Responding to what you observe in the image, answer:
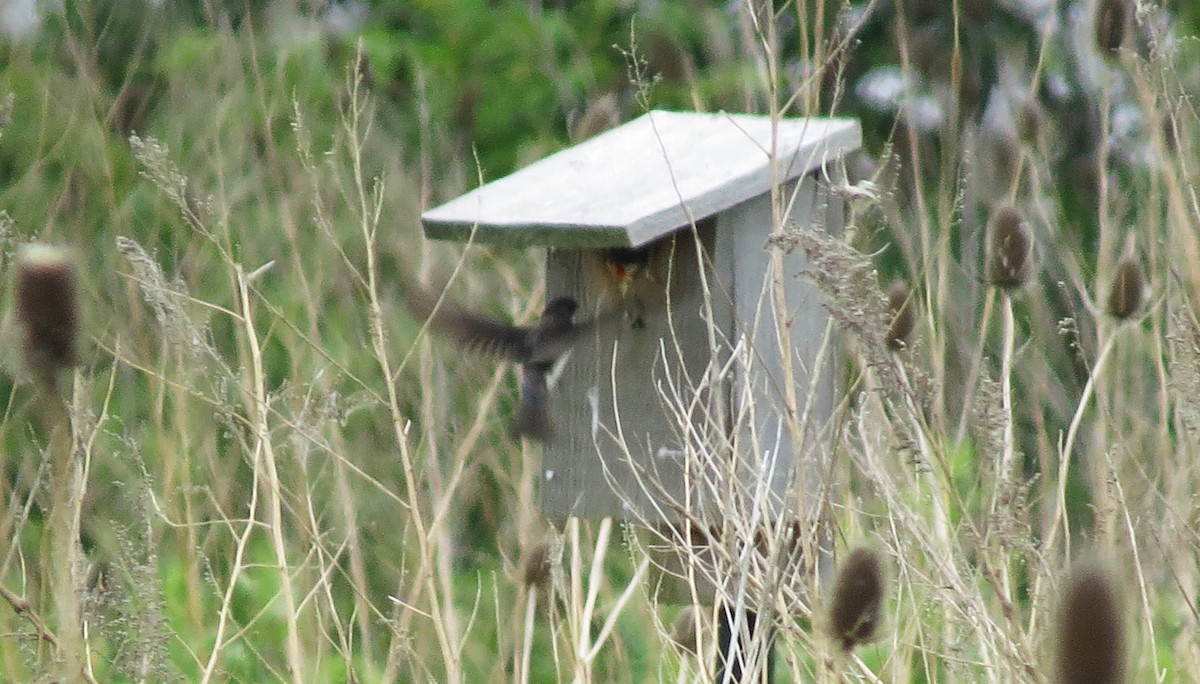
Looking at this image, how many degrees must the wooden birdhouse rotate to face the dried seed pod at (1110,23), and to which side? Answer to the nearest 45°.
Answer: approximately 135° to its left

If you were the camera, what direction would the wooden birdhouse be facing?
facing the viewer and to the left of the viewer

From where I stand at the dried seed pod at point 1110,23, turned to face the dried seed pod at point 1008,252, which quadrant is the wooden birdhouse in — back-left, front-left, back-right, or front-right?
front-right

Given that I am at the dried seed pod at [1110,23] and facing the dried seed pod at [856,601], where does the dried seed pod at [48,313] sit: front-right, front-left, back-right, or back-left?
front-right

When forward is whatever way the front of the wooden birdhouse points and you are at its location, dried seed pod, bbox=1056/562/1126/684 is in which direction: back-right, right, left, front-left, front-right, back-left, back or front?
front-left

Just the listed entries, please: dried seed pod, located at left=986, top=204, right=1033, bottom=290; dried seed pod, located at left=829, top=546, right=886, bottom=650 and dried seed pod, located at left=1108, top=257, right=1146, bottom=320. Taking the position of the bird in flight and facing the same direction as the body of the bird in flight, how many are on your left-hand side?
0

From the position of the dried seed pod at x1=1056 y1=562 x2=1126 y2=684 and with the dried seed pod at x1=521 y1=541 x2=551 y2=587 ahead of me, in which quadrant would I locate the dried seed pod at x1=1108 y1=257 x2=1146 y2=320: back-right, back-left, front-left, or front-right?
front-right

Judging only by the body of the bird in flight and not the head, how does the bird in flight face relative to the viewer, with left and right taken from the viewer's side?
facing away from the viewer and to the right of the viewer

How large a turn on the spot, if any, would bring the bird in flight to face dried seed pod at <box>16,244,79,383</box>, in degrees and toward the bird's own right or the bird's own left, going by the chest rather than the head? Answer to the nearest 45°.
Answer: approximately 180°

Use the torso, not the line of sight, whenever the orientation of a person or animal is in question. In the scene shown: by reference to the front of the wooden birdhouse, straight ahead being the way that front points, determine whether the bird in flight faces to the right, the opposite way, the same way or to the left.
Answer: the opposite way

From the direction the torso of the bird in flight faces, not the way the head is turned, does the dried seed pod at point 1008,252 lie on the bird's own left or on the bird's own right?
on the bird's own right

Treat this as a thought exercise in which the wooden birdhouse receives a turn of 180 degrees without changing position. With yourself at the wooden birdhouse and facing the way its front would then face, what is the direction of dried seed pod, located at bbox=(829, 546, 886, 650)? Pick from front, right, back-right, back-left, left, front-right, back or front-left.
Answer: back-right

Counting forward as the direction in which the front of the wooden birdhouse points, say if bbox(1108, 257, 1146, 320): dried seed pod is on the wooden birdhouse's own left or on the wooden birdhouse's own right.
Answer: on the wooden birdhouse's own left

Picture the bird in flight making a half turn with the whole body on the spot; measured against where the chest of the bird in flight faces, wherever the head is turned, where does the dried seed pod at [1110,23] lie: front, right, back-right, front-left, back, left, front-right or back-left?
back-left
